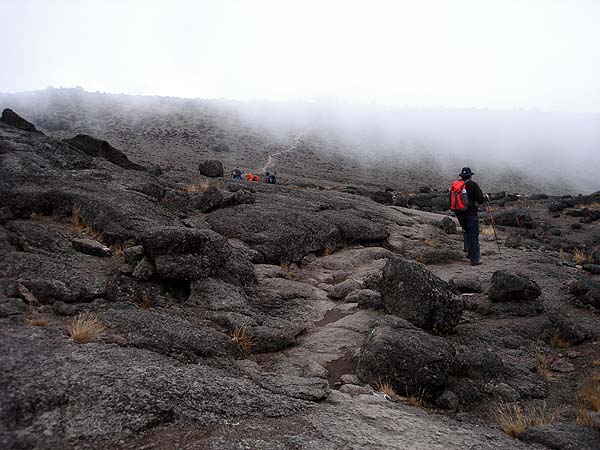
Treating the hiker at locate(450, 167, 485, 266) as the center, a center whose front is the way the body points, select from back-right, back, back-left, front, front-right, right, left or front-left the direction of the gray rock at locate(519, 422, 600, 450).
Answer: back-right

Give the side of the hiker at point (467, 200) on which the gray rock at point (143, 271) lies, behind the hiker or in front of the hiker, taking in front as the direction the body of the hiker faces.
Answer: behind

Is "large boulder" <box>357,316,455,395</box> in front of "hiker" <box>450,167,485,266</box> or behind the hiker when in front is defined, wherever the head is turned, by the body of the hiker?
behind

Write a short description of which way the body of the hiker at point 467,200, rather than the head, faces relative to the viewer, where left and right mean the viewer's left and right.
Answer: facing away from the viewer and to the right of the viewer

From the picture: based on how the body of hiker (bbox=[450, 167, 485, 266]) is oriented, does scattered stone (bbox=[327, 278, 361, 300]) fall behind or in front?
behind
